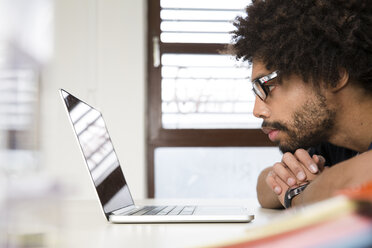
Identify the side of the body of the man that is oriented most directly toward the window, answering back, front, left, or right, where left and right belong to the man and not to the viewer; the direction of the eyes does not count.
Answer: right

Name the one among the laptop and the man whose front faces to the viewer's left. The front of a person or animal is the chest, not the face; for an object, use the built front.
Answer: the man

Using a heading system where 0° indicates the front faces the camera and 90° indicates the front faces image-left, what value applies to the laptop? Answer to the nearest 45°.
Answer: approximately 270°

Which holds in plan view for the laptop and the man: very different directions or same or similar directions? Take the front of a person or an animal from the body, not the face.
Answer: very different directions

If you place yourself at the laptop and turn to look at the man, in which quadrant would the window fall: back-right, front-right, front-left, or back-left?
front-left

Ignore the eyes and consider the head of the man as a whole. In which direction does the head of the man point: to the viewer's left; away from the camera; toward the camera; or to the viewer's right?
to the viewer's left

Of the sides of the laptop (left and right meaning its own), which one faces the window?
left

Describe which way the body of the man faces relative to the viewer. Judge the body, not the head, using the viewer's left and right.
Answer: facing to the left of the viewer

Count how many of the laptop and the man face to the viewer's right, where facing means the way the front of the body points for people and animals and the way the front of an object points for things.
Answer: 1
